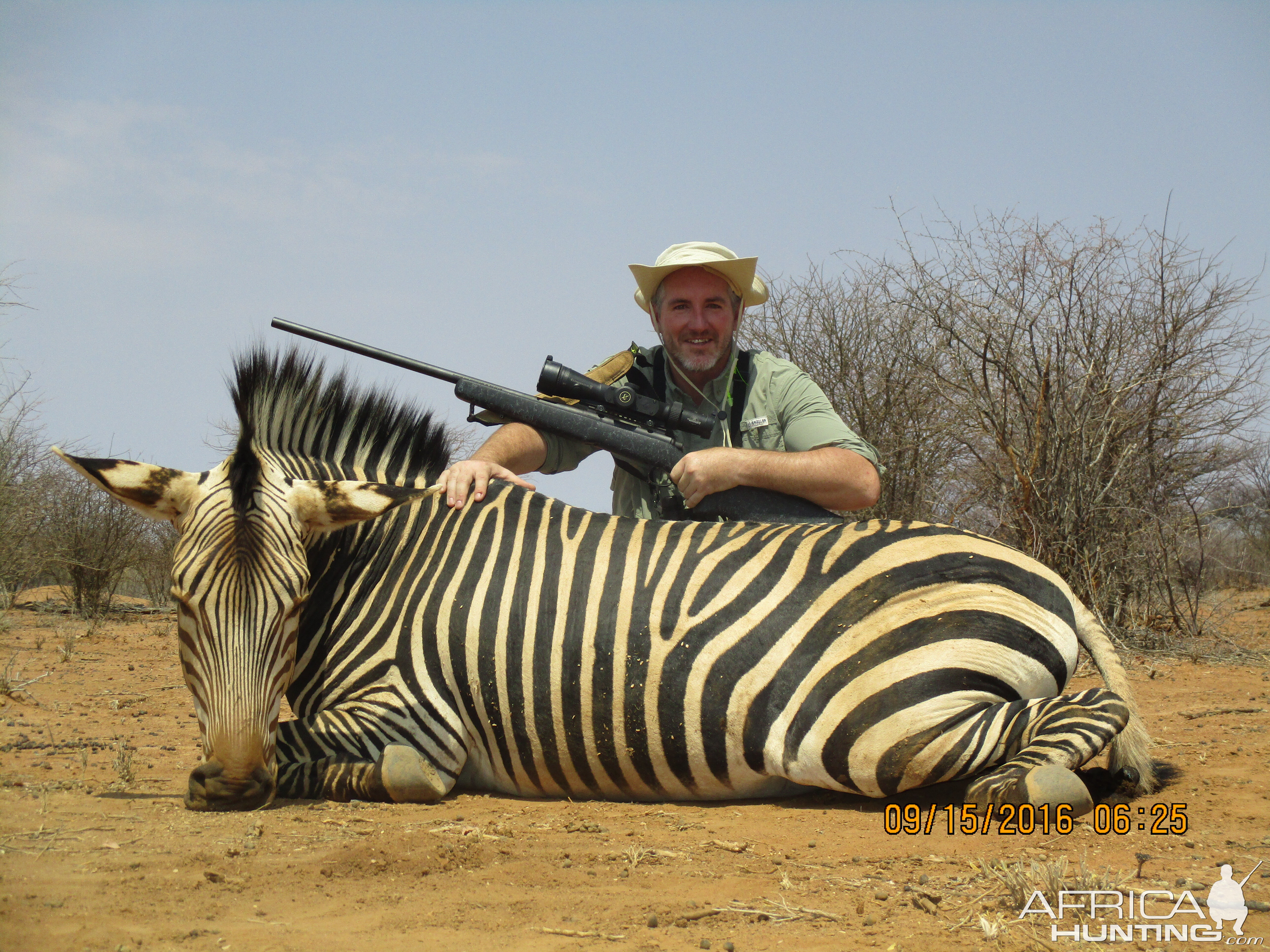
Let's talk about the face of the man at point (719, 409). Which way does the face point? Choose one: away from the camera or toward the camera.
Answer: toward the camera

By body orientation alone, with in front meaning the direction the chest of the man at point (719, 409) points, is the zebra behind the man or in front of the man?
in front

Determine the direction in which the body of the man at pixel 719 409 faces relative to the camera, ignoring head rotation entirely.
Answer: toward the camera

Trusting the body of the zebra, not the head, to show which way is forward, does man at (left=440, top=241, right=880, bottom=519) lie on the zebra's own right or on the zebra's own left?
on the zebra's own right

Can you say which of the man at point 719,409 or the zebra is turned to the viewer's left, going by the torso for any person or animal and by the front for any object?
the zebra

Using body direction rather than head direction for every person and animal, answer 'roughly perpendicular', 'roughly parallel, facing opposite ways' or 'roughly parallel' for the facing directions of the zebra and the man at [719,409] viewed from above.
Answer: roughly perpendicular

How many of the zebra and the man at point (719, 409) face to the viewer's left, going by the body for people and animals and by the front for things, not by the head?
1

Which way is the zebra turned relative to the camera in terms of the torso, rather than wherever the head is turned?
to the viewer's left
